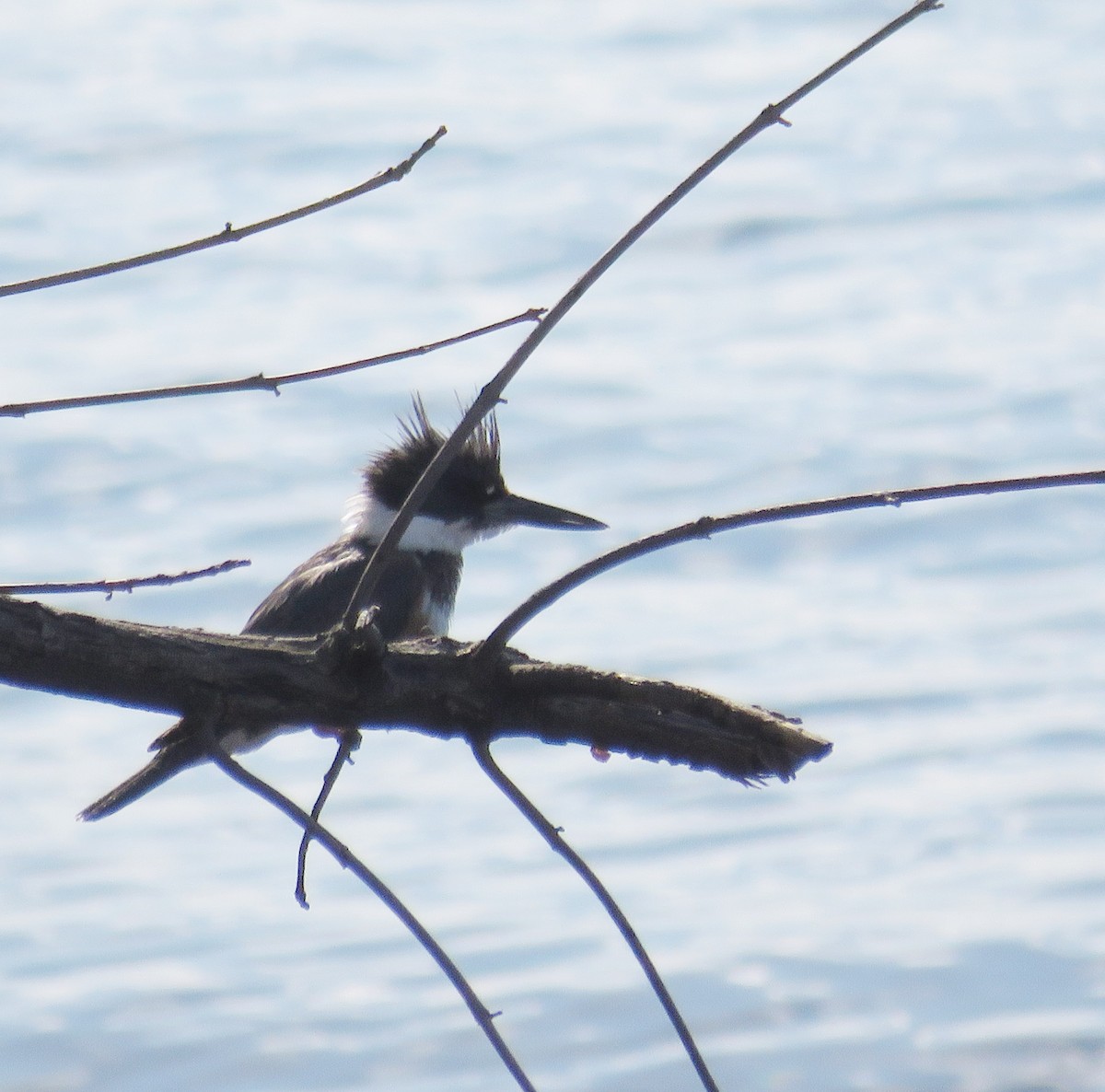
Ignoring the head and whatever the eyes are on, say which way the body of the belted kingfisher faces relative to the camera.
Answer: to the viewer's right

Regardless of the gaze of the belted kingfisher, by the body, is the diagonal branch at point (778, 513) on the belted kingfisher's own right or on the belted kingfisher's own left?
on the belted kingfisher's own right

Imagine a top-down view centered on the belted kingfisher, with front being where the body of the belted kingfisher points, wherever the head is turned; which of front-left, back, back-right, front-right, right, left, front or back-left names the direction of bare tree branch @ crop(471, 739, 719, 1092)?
front

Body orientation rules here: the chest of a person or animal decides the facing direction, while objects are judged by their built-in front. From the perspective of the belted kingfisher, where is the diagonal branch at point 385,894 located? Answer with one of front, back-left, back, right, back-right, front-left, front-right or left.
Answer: right
